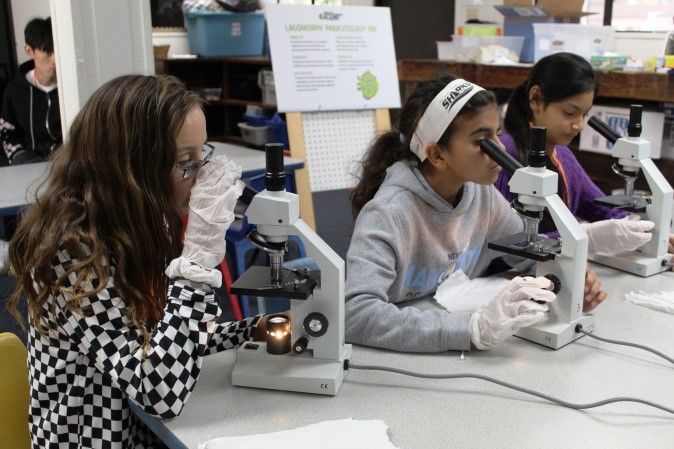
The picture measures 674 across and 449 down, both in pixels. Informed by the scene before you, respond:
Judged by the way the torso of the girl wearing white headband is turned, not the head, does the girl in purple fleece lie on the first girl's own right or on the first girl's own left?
on the first girl's own left

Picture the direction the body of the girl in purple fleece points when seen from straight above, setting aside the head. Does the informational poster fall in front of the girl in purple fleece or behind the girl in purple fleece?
behind

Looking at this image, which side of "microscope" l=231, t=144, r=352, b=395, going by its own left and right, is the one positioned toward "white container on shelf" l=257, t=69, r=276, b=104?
right

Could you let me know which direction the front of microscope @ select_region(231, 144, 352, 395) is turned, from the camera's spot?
facing to the left of the viewer

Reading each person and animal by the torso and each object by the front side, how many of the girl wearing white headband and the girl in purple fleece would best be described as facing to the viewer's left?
0

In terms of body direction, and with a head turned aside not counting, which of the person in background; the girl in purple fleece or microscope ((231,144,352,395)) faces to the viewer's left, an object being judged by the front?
the microscope

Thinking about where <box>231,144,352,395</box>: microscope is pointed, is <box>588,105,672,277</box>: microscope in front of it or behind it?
behind

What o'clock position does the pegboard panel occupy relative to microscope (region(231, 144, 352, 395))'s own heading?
The pegboard panel is roughly at 3 o'clock from the microscope.

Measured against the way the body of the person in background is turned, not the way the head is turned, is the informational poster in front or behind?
in front

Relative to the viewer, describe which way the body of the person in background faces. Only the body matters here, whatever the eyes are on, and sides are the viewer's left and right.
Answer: facing the viewer and to the right of the viewer

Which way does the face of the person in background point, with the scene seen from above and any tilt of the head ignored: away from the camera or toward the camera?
toward the camera

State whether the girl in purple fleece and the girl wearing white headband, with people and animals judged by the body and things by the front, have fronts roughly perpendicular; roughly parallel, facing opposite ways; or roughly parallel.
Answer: roughly parallel
